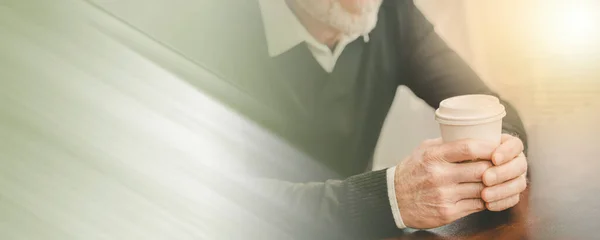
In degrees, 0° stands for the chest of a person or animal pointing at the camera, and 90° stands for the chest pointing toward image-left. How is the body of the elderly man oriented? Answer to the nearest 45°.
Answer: approximately 315°
